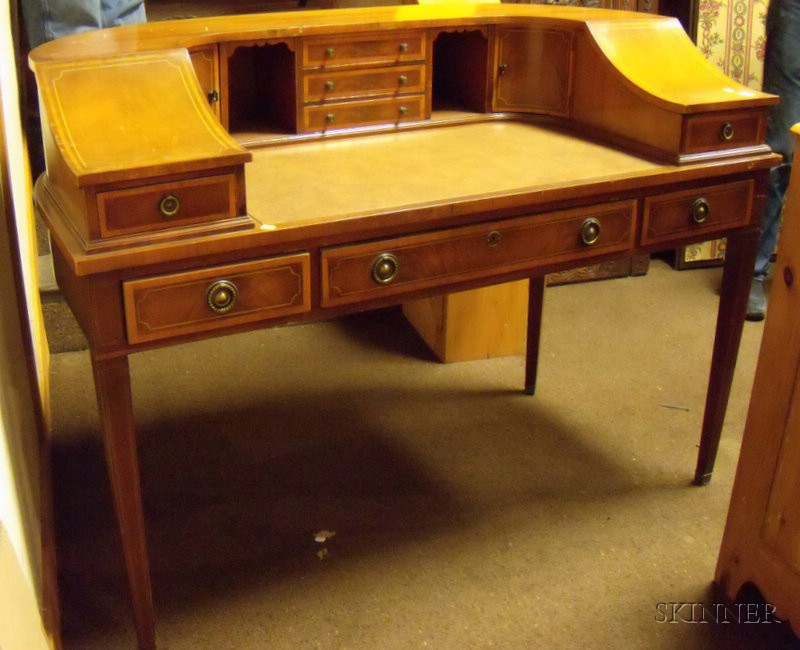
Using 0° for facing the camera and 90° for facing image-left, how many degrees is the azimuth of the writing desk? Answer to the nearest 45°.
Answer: approximately 315°

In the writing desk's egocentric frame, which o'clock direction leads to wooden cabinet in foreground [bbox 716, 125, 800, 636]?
The wooden cabinet in foreground is roughly at 11 o'clock from the writing desk.
